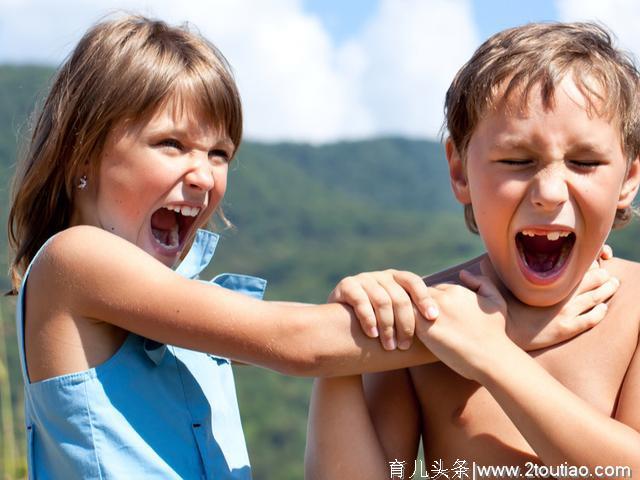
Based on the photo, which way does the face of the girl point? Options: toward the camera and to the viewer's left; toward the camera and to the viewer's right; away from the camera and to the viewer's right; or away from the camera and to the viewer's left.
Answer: toward the camera and to the viewer's right

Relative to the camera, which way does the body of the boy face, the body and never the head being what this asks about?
toward the camera

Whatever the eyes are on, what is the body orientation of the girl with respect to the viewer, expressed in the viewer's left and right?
facing the viewer and to the right of the viewer

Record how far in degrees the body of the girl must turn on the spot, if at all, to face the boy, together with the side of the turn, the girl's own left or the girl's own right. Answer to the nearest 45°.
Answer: approximately 45° to the girl's own left

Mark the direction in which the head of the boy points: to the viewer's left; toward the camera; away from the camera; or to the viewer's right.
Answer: toward the camera

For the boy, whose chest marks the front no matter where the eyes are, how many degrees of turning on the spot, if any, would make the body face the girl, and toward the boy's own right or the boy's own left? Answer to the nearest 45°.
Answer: approximately 90° to the boy's own right

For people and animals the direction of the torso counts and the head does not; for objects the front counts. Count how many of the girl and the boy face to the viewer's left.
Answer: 0
